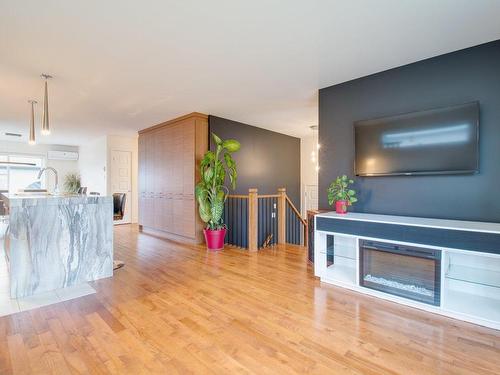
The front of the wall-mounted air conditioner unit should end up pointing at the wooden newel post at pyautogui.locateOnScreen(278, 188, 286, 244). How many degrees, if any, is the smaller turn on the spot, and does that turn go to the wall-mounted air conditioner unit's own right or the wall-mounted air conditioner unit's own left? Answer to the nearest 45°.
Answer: approximately 45° to the wall-mounted air conditioner unit's own left

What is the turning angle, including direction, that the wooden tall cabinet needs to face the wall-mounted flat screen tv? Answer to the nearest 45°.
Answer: approximately 90° to its left

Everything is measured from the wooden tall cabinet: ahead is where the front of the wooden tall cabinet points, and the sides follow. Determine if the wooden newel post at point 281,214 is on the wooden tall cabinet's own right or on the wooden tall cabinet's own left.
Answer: on the wooden tall cabinet's own left

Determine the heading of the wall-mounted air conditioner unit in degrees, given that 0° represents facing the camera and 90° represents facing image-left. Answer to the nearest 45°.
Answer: approximately 0°

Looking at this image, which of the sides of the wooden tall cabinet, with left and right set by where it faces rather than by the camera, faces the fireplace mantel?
left

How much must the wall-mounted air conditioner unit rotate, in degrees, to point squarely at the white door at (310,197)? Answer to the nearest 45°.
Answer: approximately 45° to its left

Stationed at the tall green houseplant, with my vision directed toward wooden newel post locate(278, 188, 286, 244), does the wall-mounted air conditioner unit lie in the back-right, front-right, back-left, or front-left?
back-left

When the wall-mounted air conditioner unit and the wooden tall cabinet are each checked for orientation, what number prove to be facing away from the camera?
0

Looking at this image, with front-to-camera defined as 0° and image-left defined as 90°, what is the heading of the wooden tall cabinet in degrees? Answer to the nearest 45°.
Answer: approximately 45°

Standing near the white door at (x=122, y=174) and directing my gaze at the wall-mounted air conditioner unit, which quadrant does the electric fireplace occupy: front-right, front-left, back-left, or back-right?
back-left

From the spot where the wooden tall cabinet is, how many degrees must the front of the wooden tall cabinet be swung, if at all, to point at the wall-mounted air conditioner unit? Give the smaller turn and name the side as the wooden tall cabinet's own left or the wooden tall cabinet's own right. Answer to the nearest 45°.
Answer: approximately 90° to the wooden tall cabinet's own right

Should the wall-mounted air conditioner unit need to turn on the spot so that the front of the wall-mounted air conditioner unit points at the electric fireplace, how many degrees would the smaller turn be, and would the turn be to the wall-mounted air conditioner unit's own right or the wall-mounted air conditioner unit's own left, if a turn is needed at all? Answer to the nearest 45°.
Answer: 0° — it already faces it

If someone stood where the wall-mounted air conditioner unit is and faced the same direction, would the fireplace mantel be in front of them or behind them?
in front
